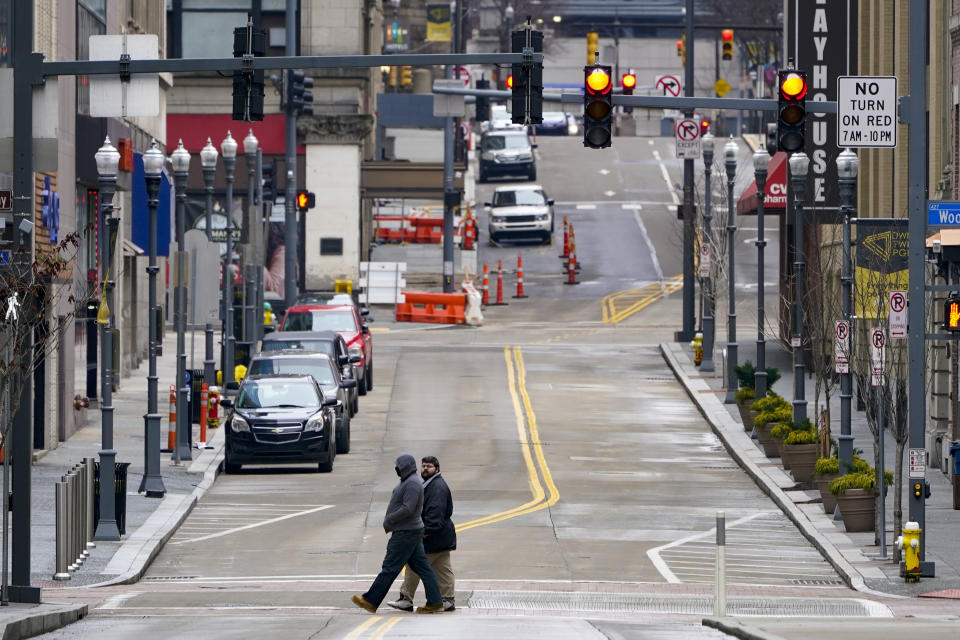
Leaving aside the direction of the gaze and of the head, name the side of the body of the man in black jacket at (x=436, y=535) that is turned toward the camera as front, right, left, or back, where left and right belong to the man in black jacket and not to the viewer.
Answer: left

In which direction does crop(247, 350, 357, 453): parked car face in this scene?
toward the camera

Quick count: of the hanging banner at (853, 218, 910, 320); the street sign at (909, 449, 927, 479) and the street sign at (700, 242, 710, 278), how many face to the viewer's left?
0

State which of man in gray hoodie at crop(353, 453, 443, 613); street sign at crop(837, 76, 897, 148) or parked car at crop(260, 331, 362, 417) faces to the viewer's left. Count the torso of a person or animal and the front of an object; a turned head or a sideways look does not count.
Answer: the man in gray hoodie

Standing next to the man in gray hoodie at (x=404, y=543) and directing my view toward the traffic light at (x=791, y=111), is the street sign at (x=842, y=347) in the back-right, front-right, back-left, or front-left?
front-left

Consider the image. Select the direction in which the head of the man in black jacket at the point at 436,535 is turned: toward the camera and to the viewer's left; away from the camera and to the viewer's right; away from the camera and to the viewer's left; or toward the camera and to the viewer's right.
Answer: toward the camera and to the viewer's left

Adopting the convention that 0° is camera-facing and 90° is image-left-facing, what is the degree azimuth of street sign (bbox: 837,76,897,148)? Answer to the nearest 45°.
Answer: approximately 0°

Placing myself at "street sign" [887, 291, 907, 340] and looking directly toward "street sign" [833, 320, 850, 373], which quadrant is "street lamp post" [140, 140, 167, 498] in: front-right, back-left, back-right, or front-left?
front-left

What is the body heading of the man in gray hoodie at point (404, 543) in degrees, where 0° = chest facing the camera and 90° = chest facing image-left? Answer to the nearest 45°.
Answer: approximately 90°

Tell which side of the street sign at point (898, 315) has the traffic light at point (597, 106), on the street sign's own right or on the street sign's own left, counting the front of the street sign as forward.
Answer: on the street sign's own right

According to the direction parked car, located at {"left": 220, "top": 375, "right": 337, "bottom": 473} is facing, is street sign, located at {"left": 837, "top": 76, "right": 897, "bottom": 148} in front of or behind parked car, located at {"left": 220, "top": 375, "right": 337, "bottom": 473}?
in front

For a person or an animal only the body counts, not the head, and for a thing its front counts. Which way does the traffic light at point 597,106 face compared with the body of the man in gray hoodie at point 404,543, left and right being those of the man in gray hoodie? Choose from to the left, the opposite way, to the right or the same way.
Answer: to the left

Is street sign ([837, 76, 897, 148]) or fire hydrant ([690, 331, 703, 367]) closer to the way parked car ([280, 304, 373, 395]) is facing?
the street sign

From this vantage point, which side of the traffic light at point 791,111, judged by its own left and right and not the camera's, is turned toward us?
front

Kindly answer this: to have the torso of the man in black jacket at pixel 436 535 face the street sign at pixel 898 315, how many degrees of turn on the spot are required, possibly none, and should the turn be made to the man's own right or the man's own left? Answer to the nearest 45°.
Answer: approximately 135° to the man's own right

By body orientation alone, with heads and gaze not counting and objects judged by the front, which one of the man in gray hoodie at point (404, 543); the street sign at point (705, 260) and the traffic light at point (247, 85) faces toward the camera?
the street sign

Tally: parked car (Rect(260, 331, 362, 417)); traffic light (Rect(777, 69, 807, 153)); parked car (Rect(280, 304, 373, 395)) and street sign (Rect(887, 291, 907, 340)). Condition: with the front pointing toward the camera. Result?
4

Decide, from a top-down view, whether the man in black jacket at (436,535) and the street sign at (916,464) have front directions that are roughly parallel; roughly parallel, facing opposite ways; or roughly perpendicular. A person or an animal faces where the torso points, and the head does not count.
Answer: roughly perpendicular
